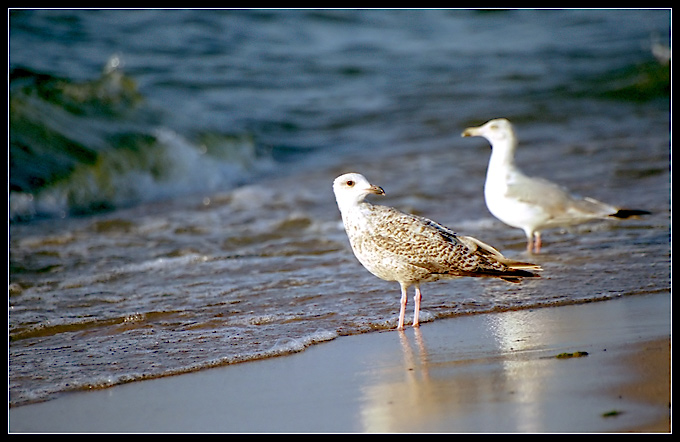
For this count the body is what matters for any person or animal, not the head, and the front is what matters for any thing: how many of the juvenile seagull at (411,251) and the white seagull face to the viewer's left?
2

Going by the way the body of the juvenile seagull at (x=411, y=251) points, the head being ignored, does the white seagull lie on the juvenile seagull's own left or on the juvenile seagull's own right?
on the juvenile seagull's own right

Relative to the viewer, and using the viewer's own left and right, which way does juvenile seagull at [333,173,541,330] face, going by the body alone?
facing to the left of the viewer

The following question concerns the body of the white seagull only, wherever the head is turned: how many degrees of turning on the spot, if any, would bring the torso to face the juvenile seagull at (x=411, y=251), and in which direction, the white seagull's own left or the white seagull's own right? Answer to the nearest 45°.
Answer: approximately 90° to the white seagull's own left

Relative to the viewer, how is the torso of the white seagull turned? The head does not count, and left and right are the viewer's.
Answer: facing to the left of the viewer
